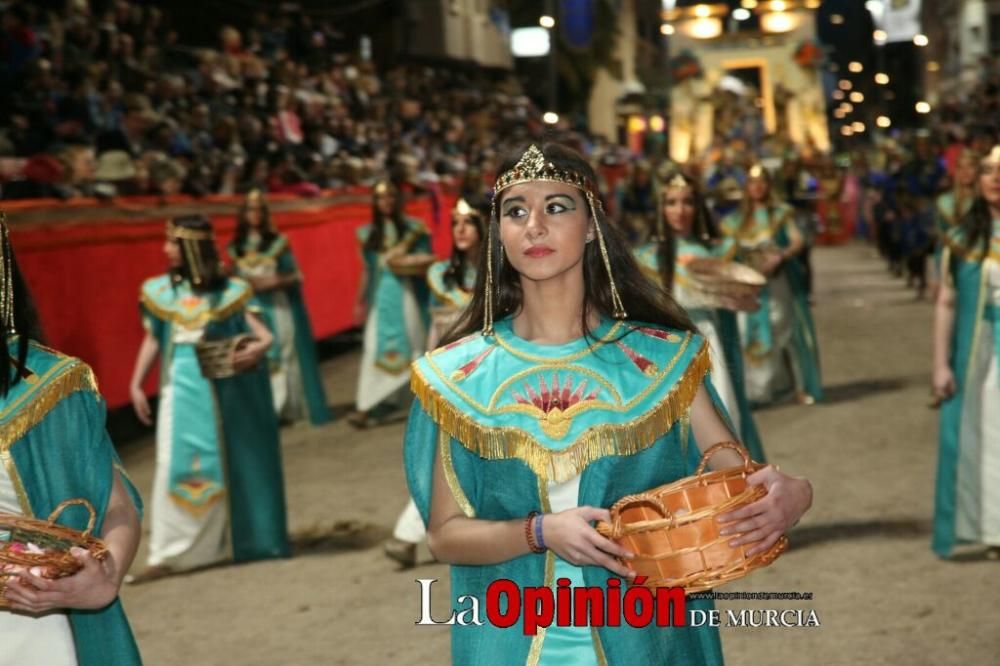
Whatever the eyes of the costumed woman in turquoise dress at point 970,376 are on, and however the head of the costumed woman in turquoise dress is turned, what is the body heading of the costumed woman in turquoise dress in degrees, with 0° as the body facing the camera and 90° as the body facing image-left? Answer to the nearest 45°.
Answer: approximately 0°

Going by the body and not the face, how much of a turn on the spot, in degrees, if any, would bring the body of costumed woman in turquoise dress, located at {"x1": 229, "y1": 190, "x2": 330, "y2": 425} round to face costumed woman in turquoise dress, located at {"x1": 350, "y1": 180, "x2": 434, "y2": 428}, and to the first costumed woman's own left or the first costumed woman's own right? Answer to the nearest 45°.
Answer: approximately 135° to the first costumed woman's own left

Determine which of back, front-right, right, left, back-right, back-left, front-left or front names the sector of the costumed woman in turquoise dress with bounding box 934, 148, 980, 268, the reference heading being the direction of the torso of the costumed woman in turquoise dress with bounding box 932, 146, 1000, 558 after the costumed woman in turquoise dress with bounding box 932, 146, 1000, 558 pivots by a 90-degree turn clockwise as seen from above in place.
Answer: right

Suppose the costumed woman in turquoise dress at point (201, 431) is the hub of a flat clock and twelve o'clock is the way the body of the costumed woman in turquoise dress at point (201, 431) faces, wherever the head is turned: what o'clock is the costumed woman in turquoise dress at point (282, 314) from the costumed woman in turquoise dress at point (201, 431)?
the costumed woman in turquoise dress at point (282, 314) is roughly at 5 o'clock from the costumed woman in turquoise dress at point (201, 431).

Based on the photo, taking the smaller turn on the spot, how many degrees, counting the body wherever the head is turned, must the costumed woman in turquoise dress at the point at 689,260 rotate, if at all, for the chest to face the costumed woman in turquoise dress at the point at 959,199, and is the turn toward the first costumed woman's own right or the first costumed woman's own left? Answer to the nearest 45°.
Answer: approximately 135° to the first costumed woman's own left

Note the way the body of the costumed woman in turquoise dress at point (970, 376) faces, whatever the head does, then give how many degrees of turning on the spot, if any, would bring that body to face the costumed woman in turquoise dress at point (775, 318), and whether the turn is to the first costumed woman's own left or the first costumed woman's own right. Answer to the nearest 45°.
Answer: approximately 180°

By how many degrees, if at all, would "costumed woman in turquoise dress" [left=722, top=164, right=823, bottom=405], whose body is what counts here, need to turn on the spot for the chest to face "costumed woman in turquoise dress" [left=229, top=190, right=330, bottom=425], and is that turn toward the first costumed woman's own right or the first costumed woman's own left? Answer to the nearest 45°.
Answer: approximately 90° to the first costumed woman's own right

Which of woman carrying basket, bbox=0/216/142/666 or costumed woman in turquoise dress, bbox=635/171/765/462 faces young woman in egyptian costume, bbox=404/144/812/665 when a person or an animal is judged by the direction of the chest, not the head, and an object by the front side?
the costumed woman in turquoise dress
